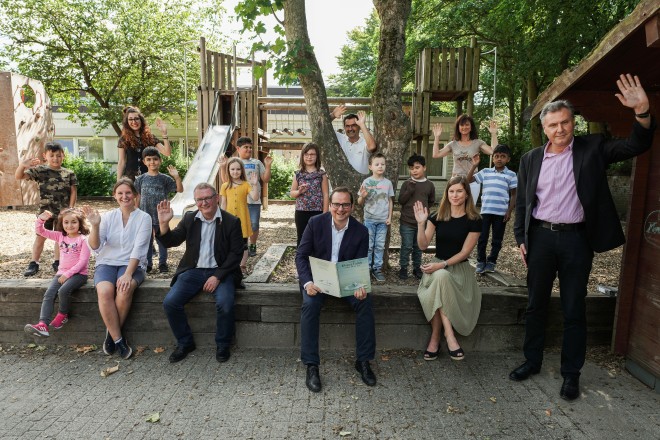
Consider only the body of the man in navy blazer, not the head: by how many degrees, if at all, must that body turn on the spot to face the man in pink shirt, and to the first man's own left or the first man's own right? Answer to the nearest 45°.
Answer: approximately 90° to the first man's own left

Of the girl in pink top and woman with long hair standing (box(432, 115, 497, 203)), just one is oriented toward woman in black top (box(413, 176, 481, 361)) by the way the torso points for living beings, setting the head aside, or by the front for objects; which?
the woman with long hair standing

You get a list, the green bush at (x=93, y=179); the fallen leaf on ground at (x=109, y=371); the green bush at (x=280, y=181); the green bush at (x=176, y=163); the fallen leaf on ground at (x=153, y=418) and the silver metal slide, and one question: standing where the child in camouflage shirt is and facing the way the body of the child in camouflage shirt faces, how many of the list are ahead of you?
2

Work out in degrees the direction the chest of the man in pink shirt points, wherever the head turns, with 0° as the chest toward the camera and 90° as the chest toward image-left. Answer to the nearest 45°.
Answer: approximately 0°

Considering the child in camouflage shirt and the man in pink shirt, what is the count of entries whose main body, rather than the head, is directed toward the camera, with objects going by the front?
2

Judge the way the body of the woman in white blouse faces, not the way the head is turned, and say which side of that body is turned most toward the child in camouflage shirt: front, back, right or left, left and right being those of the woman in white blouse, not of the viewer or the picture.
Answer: back

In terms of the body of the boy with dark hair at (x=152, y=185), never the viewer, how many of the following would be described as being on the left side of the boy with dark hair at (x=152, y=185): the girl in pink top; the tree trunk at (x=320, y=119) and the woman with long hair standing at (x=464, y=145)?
2

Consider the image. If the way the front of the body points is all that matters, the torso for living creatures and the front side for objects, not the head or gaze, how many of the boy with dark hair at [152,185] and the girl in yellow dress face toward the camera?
2
